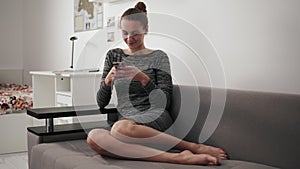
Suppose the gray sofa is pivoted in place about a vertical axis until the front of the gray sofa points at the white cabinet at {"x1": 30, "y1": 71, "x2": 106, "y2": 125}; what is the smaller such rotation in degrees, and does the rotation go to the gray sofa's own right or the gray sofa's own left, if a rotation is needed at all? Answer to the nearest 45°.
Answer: approximately 90° to the gray sofa's own right

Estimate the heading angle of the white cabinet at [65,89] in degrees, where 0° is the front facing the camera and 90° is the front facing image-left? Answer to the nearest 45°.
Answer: approximately 0°

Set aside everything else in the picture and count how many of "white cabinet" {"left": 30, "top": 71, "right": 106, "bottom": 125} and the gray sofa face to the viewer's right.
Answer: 0

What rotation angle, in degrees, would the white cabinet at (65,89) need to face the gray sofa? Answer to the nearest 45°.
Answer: approximately 45° to its left

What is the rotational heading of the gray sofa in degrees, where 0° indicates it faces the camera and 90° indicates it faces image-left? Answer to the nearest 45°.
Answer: approximately 45°
